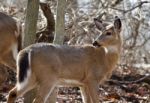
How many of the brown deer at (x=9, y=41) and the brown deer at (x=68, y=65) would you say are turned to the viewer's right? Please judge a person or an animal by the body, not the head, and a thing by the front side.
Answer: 1

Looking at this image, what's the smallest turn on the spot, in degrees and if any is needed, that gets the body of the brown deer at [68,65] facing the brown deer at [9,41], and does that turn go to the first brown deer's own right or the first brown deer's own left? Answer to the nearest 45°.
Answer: approximately 135° to the first brown deer's own left

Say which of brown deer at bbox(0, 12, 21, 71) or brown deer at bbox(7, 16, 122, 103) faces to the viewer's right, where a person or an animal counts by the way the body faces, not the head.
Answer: brown deer at bbox(7, 16, 122, 103)

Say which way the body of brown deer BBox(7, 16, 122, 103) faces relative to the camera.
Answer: to the viewer's right

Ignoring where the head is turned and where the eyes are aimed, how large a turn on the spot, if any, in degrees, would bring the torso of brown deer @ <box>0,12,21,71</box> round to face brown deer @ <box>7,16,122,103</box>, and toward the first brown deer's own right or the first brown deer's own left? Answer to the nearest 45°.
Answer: approximately 135° to the first brown deer's own left

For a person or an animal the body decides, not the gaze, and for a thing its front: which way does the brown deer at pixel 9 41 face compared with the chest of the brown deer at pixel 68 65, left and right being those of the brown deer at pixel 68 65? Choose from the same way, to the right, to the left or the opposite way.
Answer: the opposite way

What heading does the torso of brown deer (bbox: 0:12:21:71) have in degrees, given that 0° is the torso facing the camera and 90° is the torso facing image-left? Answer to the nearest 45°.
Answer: approximately 90°
